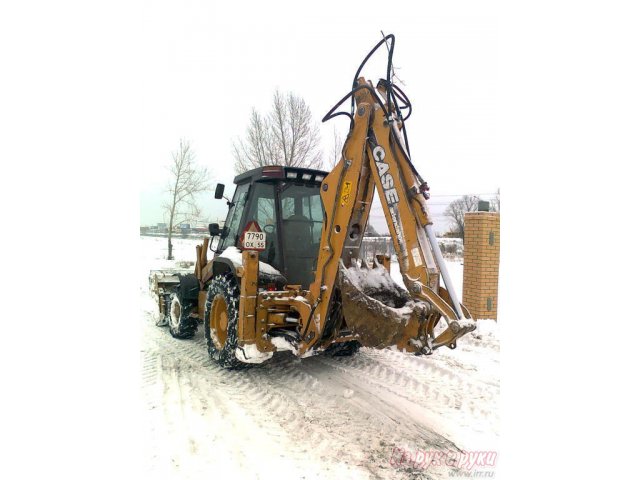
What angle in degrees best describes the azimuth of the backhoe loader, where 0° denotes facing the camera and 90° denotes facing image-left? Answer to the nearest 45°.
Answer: approximately 135°

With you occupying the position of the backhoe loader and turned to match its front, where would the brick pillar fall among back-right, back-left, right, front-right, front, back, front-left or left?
right

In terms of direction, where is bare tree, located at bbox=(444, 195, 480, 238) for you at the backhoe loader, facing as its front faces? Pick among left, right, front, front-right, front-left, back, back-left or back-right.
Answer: right
